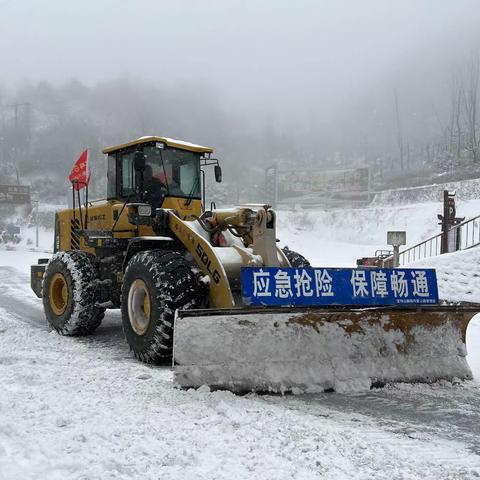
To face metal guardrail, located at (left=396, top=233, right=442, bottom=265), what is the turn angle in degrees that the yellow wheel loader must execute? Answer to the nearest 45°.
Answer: approximately 90° to its left

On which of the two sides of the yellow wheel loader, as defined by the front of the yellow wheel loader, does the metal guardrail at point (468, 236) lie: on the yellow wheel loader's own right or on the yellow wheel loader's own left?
on the yellow wheel loader's own left

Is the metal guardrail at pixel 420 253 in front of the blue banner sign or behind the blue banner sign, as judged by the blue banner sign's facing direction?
behind

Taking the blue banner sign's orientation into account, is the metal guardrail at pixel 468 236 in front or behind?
behind
